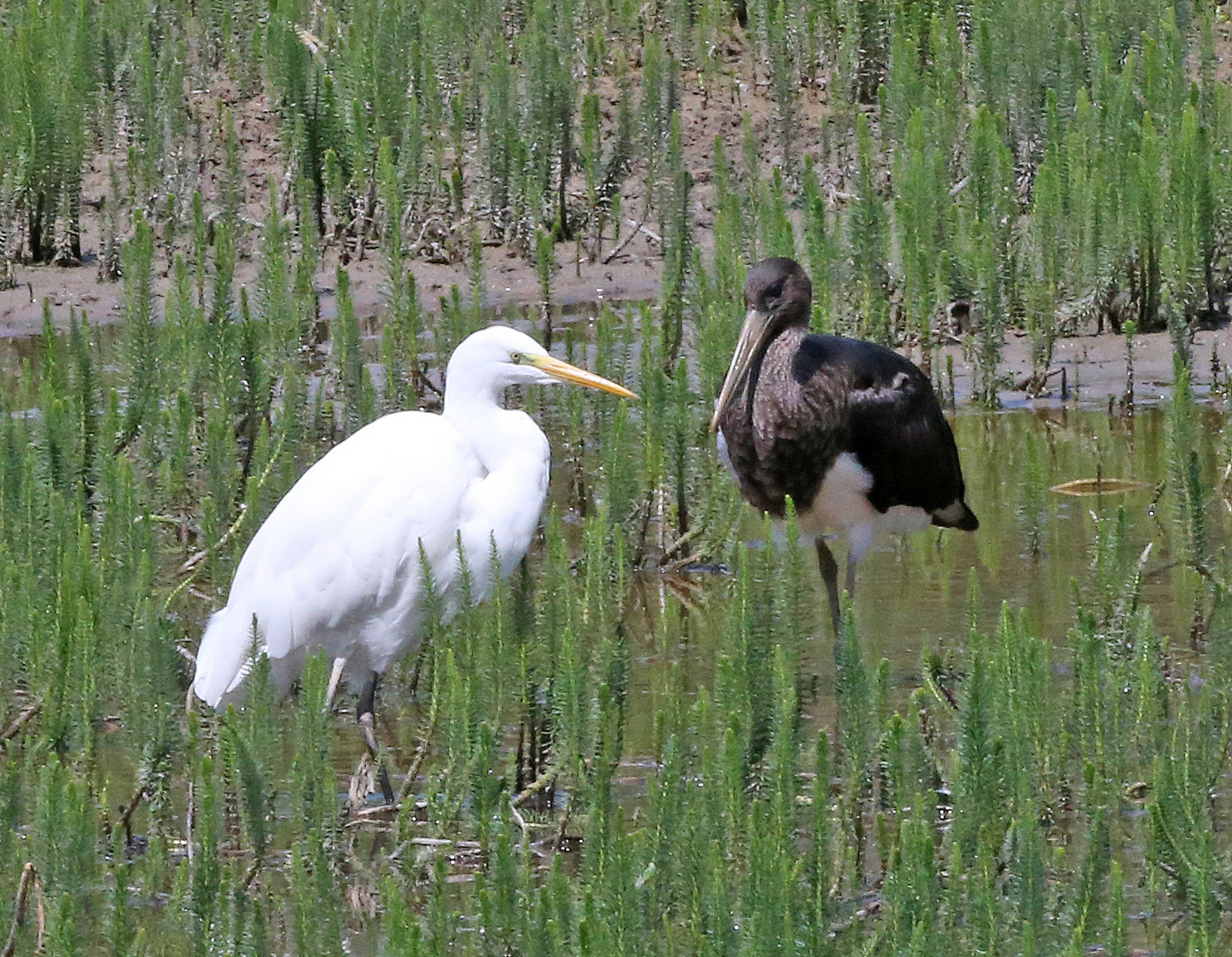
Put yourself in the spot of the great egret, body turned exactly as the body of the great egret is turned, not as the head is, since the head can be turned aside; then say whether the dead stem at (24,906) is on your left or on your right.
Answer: on your right

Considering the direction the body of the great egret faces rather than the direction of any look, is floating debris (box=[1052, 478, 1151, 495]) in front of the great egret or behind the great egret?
in front

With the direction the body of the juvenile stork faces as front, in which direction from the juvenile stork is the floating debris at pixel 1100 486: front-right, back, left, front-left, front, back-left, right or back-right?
back

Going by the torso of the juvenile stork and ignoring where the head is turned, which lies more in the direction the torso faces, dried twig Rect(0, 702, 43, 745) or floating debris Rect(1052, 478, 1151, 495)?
the dried twig

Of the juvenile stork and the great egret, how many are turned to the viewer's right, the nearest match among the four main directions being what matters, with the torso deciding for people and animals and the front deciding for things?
1

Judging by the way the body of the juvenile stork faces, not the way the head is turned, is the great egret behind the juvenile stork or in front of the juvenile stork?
in front

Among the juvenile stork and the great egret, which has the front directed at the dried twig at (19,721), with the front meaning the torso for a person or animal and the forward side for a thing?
the juvenile stork

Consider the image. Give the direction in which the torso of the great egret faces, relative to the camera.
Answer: to the viewer's right

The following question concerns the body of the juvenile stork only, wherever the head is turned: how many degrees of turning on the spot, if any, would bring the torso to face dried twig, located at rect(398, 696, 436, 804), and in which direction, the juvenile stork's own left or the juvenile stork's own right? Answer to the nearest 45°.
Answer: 0° — it already faces it

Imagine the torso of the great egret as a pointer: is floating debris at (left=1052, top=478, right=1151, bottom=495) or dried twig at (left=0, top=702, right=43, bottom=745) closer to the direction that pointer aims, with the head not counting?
the floating debris

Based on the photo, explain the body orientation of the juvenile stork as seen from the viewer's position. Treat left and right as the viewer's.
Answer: facing the viewer and to the left of the viewer

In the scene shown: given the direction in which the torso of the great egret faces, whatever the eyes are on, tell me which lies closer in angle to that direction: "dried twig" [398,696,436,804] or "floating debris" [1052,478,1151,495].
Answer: the floating debris

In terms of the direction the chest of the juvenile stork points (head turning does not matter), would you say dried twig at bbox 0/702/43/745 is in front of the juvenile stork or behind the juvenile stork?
in front
